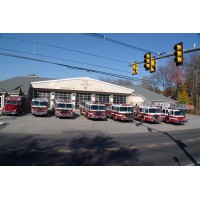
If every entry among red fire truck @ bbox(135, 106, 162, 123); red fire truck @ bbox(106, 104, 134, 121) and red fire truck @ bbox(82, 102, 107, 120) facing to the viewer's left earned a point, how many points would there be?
0

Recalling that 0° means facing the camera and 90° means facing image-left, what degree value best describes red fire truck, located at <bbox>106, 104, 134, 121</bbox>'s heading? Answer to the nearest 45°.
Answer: approximately 315°

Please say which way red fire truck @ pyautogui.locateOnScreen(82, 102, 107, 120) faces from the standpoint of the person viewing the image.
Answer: facing the viewer and to the right of the viewer

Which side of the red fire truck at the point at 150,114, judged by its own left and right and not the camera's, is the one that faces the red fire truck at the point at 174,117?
left

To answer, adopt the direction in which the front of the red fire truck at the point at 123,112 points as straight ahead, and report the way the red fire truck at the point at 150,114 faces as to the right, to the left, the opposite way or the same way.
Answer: the same way

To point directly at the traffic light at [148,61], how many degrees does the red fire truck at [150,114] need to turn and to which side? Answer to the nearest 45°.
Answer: approximately 45° to its right

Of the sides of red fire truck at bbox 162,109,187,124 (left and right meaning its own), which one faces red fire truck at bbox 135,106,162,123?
right

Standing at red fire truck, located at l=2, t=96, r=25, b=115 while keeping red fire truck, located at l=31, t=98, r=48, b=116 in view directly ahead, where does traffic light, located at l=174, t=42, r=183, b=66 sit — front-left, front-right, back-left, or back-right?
front-right

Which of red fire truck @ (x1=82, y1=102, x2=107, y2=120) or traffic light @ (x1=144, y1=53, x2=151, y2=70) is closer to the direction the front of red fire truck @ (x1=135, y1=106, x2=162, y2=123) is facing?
the traffic light

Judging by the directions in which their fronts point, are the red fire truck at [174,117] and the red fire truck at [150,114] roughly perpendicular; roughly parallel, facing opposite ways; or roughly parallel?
roughly parallel

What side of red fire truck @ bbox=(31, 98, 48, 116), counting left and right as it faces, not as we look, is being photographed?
front

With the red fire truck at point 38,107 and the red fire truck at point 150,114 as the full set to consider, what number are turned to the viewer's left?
0

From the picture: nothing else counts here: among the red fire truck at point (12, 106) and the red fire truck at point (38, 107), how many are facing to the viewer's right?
0

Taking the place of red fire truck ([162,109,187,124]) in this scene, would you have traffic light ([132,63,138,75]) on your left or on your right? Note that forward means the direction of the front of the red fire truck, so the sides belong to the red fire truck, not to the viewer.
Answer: on your right

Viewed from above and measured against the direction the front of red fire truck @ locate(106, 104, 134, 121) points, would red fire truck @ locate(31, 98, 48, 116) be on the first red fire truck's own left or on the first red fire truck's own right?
on the first red fire truck's own right

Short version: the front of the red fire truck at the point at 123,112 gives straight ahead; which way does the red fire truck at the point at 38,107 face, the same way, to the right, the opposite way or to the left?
the same way

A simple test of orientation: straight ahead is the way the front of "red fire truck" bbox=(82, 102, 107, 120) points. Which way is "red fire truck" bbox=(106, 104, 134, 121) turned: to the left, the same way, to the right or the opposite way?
the same way

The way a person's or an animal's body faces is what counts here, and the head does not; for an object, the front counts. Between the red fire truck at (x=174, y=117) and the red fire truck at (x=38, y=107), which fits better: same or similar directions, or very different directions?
same or similar directions

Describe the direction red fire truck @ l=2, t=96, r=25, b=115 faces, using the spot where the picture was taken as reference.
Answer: facing the viewer and to the left of the viewer
